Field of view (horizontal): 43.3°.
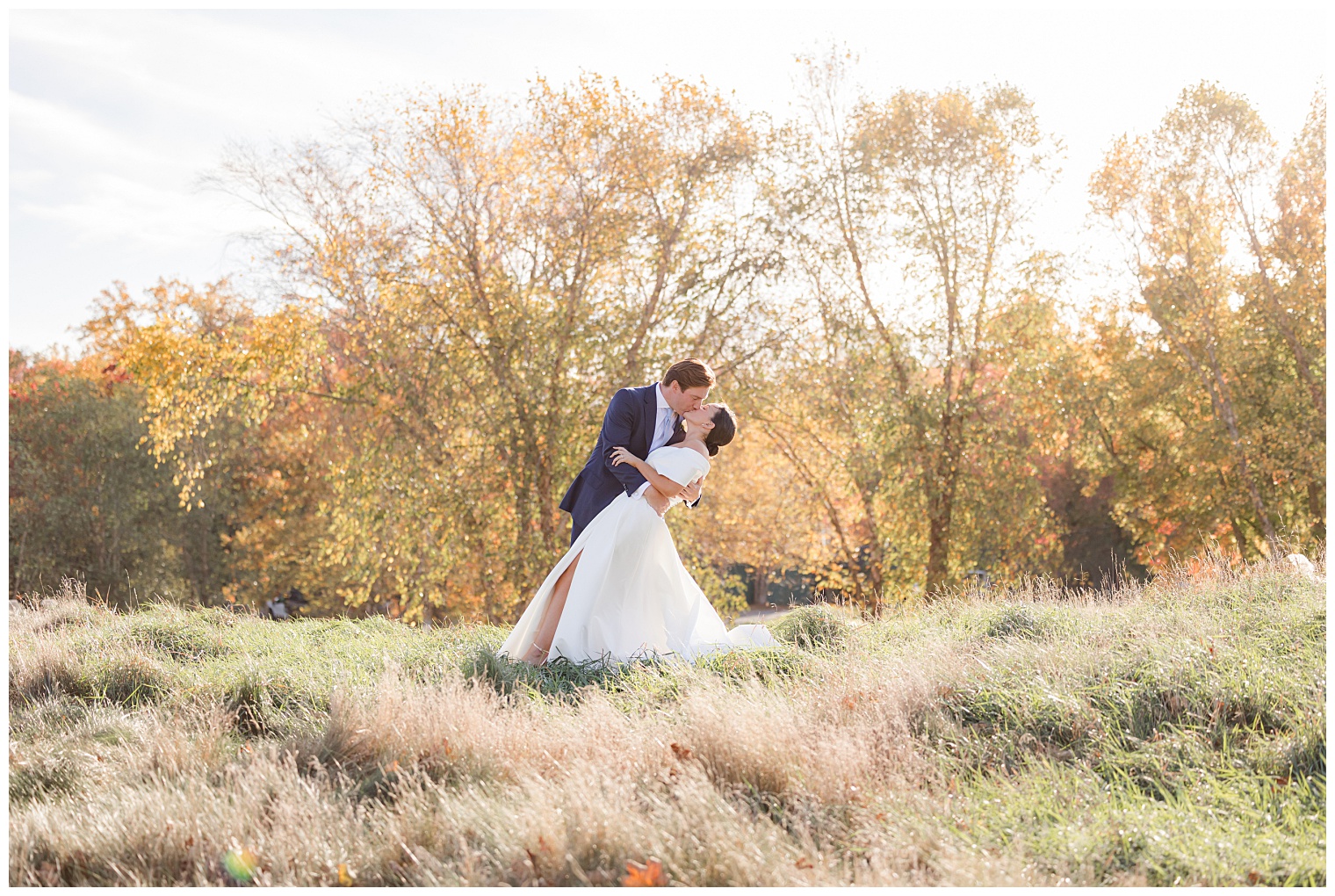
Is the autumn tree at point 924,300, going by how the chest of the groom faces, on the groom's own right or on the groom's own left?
on the groom's own left

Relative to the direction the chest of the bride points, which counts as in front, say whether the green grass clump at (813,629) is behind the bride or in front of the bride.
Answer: behind

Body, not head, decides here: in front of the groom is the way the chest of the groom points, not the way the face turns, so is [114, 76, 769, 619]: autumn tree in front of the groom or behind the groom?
behind

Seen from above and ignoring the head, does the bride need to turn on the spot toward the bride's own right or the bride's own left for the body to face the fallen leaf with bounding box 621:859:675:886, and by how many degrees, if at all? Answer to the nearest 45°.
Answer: approximately 90° to the bride's own left

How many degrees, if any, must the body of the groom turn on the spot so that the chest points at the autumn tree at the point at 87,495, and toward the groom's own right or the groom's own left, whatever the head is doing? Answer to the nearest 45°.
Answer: approximately 180°

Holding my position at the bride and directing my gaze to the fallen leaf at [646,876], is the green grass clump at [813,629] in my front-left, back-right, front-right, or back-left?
back-left

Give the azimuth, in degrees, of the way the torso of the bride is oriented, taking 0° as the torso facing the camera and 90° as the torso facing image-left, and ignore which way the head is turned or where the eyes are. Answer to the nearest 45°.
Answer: approximately 90°

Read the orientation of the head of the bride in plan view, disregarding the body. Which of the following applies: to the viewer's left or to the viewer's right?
to the viewer's left

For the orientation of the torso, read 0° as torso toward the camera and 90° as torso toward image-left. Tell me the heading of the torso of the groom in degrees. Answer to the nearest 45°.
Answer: approximately 315°
